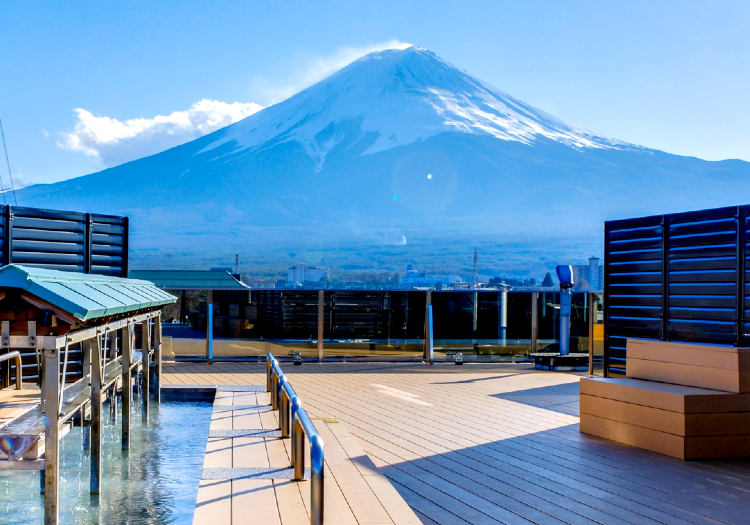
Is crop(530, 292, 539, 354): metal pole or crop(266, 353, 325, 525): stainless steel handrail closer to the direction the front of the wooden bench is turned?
the stainless steel handrail

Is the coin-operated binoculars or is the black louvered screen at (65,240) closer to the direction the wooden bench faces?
the black louvered screen

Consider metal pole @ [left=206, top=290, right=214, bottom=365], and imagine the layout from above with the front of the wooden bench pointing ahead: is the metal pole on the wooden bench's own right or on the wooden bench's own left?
on the wooden bench's own right

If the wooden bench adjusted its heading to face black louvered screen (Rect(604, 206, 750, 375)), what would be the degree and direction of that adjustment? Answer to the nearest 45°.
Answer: approximately 135° to its right

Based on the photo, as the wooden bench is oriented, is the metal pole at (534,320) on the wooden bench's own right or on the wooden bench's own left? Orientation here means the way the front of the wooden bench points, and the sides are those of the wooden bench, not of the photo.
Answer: on the wooden bench's own right

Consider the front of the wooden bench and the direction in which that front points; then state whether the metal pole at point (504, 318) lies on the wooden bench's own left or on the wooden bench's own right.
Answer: on the wooden bench's own right

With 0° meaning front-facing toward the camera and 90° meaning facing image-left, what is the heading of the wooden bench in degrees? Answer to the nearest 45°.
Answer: approximately 45°
